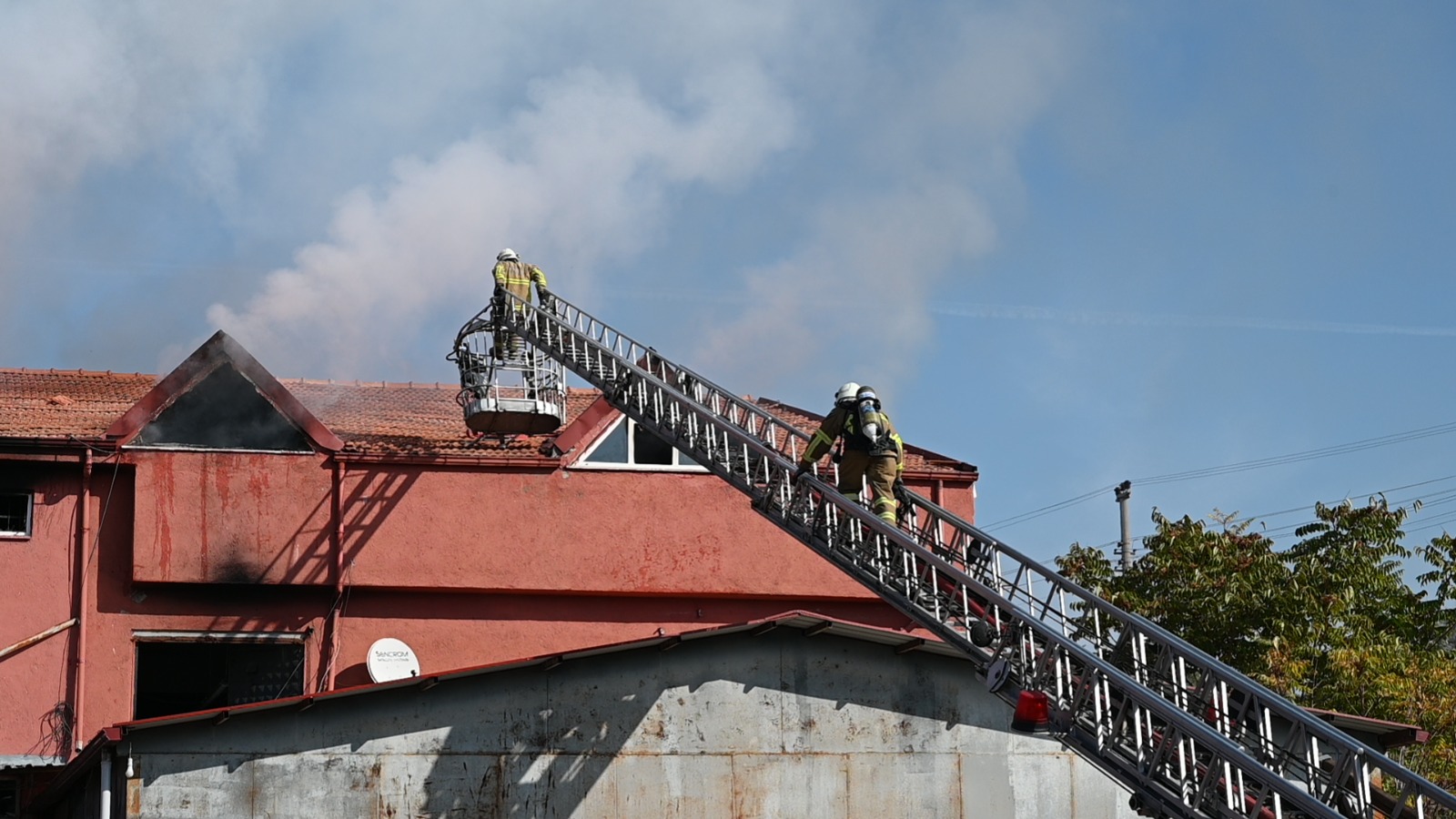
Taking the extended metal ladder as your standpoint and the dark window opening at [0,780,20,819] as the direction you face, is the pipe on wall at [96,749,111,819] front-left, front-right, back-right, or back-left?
front-left

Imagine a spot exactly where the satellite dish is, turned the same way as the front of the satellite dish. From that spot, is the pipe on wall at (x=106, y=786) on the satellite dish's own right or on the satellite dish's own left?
on the satellite dish's own right

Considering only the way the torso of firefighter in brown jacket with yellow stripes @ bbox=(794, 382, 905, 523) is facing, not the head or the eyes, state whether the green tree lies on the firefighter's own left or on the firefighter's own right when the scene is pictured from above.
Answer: on the firefighter's own right

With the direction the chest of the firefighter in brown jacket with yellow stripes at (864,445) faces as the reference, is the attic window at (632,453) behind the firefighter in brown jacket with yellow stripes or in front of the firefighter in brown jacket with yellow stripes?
in front

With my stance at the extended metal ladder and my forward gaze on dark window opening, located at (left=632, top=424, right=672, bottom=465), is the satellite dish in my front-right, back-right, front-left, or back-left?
front-left

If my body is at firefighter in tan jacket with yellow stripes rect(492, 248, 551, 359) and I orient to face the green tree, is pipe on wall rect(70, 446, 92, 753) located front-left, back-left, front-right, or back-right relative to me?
back-left

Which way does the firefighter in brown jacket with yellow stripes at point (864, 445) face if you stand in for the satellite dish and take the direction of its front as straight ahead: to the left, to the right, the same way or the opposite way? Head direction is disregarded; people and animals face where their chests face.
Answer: the opposite way

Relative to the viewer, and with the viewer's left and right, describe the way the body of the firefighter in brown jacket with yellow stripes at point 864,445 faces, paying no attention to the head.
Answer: facing away from the viewer and to the left of the viewer

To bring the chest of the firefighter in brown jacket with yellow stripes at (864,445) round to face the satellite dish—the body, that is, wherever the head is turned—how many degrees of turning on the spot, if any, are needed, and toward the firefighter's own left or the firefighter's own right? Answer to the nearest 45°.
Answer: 0° — they already face it

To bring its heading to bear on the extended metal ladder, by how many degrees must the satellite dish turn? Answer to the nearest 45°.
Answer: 0° — it already faces it
